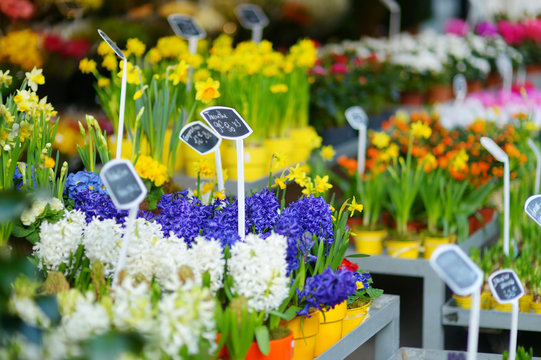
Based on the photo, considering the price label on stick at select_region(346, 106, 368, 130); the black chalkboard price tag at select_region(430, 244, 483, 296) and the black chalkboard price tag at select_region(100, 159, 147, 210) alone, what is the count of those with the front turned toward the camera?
3

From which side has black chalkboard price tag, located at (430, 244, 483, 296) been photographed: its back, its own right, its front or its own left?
front

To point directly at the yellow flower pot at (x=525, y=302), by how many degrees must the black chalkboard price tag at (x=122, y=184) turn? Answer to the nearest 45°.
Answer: approximately 135° to its left

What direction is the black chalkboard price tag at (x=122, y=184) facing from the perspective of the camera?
toward the camera

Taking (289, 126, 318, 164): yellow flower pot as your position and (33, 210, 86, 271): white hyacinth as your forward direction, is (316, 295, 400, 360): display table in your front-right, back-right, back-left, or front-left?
front-left

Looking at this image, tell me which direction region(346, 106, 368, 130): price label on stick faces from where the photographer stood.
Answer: facing the viewer
